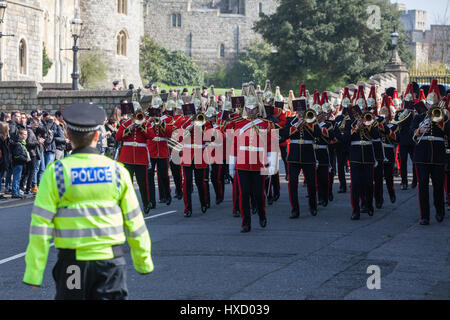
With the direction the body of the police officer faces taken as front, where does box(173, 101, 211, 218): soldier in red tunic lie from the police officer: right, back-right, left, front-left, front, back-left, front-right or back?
front

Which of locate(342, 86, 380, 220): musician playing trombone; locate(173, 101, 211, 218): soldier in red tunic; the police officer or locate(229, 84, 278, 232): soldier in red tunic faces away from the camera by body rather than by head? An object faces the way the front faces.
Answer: the police officer

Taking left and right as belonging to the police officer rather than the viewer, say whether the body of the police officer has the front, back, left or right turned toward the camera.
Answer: back

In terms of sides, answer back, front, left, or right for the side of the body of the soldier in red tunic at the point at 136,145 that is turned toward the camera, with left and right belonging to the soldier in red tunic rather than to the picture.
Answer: front

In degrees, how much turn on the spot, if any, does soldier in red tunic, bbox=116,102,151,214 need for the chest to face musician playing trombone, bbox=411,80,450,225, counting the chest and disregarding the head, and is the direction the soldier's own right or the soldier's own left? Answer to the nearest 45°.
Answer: approximately 45° to the soldier's own left

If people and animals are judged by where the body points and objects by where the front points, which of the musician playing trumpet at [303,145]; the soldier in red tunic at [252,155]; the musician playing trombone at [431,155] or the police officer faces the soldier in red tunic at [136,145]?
the police officer

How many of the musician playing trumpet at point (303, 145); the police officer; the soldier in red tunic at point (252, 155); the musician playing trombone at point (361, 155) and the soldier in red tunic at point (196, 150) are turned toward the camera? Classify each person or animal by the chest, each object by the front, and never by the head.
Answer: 4

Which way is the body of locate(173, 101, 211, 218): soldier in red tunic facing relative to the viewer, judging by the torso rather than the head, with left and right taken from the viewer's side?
facing the viewer

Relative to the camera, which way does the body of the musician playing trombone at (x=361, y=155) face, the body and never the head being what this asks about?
toward the camera

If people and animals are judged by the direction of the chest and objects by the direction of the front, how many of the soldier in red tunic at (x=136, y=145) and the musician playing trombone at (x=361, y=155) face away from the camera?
0

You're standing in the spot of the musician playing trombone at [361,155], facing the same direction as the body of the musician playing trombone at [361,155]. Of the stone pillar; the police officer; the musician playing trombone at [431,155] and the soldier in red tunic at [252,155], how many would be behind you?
1

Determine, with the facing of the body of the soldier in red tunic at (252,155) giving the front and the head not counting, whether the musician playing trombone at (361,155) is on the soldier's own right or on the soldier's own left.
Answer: on the soldier's own left

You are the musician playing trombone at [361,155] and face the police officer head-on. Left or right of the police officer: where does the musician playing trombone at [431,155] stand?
left

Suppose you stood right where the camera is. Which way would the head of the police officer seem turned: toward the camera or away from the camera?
away from the camera

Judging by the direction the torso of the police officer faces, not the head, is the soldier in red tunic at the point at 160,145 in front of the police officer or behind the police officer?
in front
